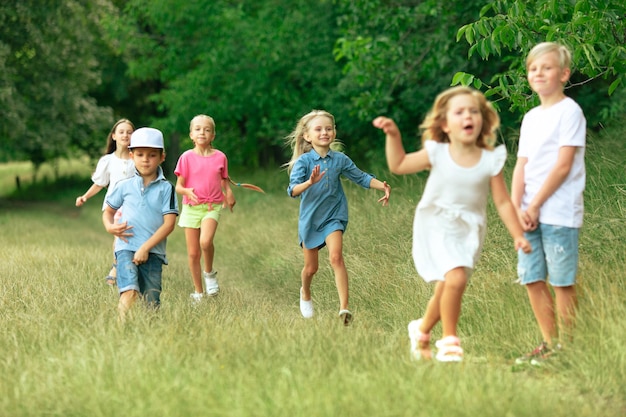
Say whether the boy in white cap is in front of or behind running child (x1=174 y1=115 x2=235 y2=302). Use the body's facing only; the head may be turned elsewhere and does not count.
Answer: in front

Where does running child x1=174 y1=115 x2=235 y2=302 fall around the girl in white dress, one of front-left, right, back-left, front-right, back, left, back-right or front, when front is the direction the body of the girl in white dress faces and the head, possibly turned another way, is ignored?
back-right

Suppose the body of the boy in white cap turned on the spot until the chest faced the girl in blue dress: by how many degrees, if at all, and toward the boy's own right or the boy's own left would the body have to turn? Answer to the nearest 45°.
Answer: approximately 135° to the boy's own left

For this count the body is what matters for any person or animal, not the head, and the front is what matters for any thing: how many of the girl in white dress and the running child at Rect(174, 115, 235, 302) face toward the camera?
2

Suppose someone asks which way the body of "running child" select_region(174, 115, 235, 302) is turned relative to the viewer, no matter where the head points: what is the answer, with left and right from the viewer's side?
facing the viewer

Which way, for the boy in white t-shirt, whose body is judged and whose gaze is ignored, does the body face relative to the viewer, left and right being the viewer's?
facing the viewer and to the left of the viewer

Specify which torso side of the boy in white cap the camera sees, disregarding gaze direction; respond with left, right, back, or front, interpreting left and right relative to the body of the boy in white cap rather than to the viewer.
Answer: front

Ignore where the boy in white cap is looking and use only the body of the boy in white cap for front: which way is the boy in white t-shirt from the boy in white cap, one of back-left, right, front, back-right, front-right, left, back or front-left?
front-left

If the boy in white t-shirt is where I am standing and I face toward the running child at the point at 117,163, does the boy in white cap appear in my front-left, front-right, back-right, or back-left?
front-left

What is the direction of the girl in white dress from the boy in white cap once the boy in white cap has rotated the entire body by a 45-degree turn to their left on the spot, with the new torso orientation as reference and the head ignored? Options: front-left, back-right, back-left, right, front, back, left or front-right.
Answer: front

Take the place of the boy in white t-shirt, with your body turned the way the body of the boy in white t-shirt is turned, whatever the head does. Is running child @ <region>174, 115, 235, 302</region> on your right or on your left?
on your right

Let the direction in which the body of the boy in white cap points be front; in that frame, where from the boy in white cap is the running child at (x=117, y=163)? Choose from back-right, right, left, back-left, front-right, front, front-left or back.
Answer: back
